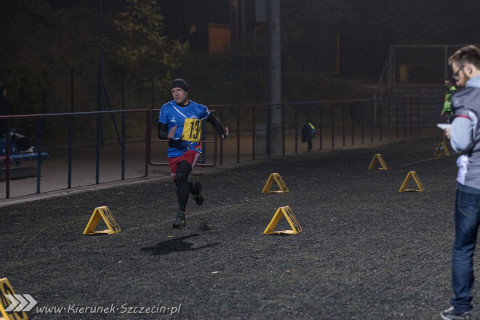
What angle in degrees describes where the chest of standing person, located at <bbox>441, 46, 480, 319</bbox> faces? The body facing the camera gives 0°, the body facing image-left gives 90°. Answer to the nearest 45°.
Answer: approximately 90°

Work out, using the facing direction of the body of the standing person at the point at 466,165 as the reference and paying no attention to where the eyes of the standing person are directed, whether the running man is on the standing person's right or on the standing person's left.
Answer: on the standing person's right

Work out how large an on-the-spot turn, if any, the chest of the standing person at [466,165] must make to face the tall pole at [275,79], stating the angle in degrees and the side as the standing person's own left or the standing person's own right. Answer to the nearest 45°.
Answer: approximately 90° to the standing person's own right

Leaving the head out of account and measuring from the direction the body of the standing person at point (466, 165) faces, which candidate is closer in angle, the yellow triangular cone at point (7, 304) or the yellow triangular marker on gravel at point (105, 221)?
the yellow triangular cone

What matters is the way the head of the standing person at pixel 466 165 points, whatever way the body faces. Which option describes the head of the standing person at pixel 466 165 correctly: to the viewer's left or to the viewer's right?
to the viewer's left

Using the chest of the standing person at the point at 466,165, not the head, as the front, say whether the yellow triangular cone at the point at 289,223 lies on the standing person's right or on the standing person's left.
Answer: on the standing person's right

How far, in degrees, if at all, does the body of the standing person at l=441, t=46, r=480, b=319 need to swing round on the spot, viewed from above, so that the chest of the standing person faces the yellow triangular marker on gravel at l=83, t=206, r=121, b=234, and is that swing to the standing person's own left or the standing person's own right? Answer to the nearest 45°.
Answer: approximately 45° to the standing person's own right
